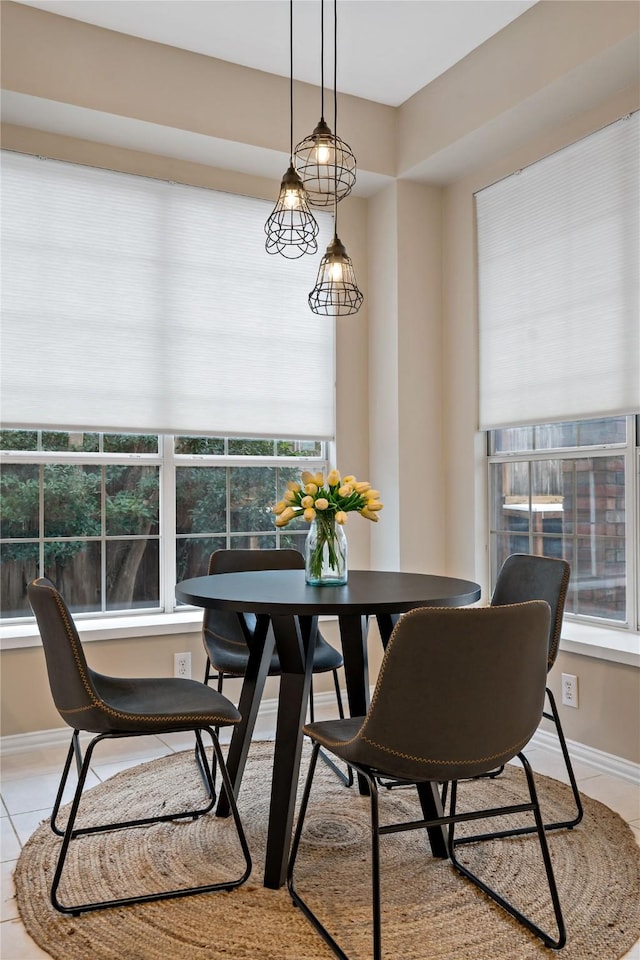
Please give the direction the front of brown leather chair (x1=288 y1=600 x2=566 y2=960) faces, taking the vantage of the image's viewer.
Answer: facing away from the viewer and to the left of the viewer

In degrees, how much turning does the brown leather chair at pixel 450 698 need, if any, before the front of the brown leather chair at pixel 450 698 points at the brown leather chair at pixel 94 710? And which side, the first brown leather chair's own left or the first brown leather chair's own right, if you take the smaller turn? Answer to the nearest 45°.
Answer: approximately 45° to the first brown leather chair's own left

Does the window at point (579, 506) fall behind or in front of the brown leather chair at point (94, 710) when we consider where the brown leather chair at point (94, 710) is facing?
in front

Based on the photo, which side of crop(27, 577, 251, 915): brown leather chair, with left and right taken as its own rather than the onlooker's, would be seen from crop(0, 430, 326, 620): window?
left

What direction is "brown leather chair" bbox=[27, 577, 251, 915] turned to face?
to the viewer's right

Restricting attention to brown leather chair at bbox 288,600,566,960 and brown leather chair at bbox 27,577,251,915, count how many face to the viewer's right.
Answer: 1

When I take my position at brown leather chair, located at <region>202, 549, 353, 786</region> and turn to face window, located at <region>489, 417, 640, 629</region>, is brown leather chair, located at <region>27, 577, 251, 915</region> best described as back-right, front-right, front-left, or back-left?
back-right

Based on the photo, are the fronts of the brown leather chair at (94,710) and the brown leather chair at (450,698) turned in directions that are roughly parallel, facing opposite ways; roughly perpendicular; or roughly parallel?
roughly perpendicular

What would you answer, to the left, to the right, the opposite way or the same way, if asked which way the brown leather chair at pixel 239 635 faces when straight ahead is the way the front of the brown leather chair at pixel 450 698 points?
the opposite way

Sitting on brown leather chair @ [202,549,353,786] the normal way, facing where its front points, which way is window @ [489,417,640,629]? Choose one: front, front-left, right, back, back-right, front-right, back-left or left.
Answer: front-left

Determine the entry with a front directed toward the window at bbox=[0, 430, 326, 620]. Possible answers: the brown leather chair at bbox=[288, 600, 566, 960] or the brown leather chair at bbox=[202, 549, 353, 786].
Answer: the brown leather chair at bbox=[288, 600, 566, 960]

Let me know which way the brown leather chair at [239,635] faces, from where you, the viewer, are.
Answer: facing the viewer and to the right of the viewer
